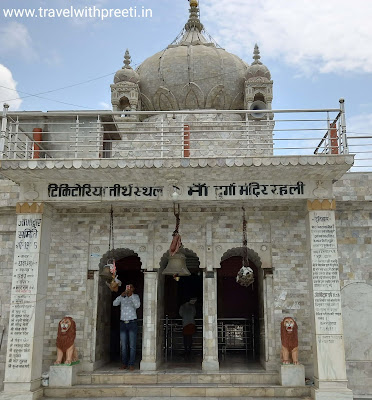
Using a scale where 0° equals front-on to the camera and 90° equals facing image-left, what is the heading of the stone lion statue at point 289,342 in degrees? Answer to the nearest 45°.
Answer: approximately 0°

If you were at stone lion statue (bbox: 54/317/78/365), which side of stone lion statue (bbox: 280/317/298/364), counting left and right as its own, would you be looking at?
right

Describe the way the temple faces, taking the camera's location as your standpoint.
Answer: facing the viewer

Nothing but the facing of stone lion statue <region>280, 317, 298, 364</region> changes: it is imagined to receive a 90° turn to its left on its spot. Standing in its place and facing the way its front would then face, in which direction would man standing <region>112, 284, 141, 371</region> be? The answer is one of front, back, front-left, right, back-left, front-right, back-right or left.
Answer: back

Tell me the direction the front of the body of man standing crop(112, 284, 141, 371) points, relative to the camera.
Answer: toward the camera

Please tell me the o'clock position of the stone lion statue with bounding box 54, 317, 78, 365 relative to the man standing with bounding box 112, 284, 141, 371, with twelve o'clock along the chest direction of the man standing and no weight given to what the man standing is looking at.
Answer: The stone lion statue is roughly at 2 o'clock from the man standing.
